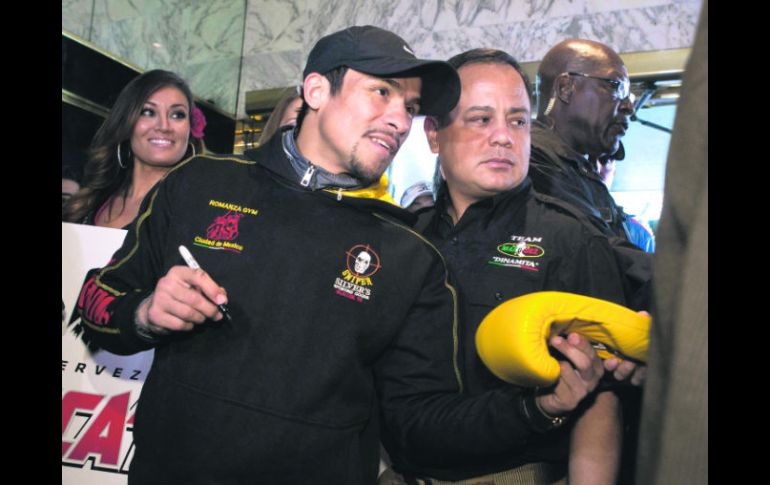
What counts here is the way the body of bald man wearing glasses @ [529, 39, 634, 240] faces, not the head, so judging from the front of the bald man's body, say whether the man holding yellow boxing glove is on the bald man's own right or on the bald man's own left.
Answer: on the bald man's own right

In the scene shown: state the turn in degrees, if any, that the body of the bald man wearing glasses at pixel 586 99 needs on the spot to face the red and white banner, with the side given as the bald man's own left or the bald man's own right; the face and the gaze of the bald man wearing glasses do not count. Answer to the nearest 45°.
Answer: approximately 135° to the bald man's own right

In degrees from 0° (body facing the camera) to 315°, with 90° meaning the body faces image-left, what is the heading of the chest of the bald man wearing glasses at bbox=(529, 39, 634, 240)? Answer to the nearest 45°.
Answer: approximately 270°

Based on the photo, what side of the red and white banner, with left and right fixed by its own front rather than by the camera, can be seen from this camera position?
front

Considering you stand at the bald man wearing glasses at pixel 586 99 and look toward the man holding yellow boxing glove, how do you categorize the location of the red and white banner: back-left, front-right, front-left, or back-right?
front-right

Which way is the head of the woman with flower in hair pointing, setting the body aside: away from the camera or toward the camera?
toward the camera

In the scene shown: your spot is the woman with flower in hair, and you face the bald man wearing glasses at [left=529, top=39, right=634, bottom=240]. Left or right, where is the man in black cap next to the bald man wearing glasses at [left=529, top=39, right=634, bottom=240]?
right

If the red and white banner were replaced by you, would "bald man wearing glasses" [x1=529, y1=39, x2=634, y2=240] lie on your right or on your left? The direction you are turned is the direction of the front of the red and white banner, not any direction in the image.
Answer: on your left

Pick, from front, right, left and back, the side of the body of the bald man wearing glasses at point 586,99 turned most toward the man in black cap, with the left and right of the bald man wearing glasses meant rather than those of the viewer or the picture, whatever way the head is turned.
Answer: right

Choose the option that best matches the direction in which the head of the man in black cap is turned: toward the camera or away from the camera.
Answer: toward the camera

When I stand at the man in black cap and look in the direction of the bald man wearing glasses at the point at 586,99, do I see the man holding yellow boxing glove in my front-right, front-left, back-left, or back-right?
front-right

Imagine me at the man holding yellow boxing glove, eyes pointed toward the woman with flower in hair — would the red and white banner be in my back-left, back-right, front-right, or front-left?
front-left

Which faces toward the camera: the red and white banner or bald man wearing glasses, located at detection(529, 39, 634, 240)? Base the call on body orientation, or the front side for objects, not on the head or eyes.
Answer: the red and white banner

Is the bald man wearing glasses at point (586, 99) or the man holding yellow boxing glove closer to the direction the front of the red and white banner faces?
the man holding yellow boxing glove

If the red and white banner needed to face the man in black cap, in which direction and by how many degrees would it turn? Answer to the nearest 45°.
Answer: approximately 45° to its left
